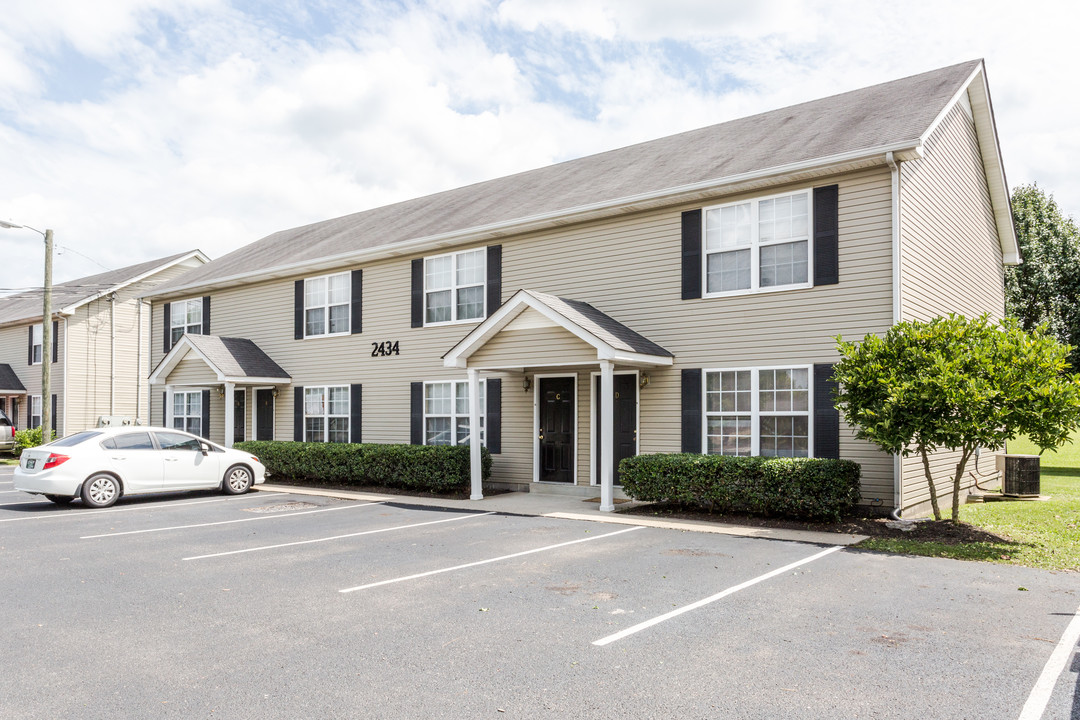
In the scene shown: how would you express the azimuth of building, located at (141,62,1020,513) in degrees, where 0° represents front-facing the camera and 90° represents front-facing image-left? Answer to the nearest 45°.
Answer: approximately 45°

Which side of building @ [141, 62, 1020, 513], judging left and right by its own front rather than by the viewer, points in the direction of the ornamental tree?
left

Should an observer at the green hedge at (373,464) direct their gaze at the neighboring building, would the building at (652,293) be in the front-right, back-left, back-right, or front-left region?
back-right

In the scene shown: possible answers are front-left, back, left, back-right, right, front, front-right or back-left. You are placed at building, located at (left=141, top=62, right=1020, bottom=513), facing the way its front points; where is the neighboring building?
right
